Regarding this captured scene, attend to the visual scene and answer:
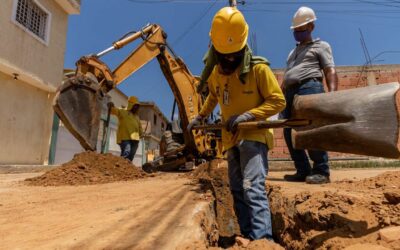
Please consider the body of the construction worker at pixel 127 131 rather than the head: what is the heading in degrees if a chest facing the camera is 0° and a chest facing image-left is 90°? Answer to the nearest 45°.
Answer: approximately 315°

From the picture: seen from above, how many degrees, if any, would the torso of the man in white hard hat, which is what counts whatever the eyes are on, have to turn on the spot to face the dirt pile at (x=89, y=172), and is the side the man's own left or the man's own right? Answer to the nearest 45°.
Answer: approximately 45° to the man's own right

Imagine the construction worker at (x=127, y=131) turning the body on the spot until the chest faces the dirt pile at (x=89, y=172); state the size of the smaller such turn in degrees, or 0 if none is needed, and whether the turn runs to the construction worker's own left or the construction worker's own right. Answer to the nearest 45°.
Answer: approximately 45° to the construction worker's own right

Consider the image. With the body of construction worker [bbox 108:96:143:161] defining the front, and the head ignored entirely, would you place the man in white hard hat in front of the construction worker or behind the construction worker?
in front

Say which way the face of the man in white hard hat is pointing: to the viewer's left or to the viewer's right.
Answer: to the viewer's left

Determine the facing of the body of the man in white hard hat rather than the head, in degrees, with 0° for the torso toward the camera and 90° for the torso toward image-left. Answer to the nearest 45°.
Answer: approximately 45°

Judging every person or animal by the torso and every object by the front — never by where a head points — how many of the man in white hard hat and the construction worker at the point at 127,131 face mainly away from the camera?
0
